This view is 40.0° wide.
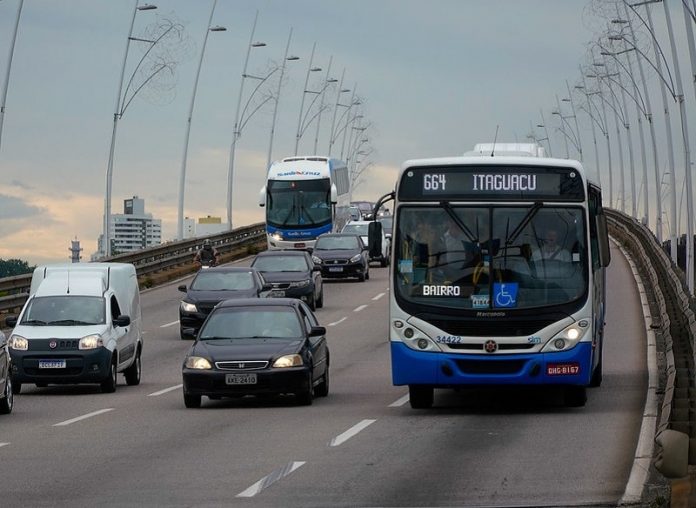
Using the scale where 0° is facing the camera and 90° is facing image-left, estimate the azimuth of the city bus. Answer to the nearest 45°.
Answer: approximately 0°

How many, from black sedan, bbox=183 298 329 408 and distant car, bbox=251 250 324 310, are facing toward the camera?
2

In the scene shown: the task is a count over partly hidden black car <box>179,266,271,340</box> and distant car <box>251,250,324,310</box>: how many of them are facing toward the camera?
2

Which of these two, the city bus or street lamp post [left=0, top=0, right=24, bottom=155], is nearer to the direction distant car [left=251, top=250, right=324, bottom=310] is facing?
the city bus

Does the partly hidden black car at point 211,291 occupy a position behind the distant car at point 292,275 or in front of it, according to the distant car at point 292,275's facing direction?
in front

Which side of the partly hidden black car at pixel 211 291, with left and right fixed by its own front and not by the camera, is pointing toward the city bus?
front

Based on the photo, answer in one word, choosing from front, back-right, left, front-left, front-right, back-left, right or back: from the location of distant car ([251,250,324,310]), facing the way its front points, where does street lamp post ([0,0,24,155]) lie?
right

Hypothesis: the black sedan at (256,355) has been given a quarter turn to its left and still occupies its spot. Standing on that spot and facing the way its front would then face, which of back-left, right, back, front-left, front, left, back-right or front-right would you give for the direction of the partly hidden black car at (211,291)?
left

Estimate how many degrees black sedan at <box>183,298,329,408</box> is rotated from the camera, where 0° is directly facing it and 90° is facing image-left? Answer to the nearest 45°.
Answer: approximately 0°
